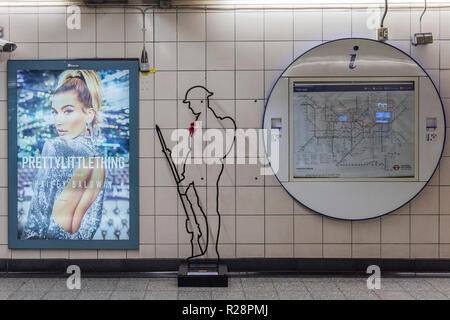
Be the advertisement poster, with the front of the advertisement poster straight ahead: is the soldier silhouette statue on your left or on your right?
on your left

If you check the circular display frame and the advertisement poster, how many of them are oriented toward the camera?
2

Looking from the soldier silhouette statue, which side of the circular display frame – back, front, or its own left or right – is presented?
right

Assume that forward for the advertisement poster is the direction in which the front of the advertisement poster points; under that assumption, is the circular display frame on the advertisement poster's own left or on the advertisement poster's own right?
on the advertisement poster's own left

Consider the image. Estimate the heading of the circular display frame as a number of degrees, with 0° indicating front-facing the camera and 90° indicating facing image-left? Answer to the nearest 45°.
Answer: approximately 0°

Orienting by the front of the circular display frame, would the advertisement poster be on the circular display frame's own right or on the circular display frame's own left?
on the circular display frame's own right

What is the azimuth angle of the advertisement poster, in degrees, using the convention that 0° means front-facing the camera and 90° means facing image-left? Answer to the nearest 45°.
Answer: approximately 0°
